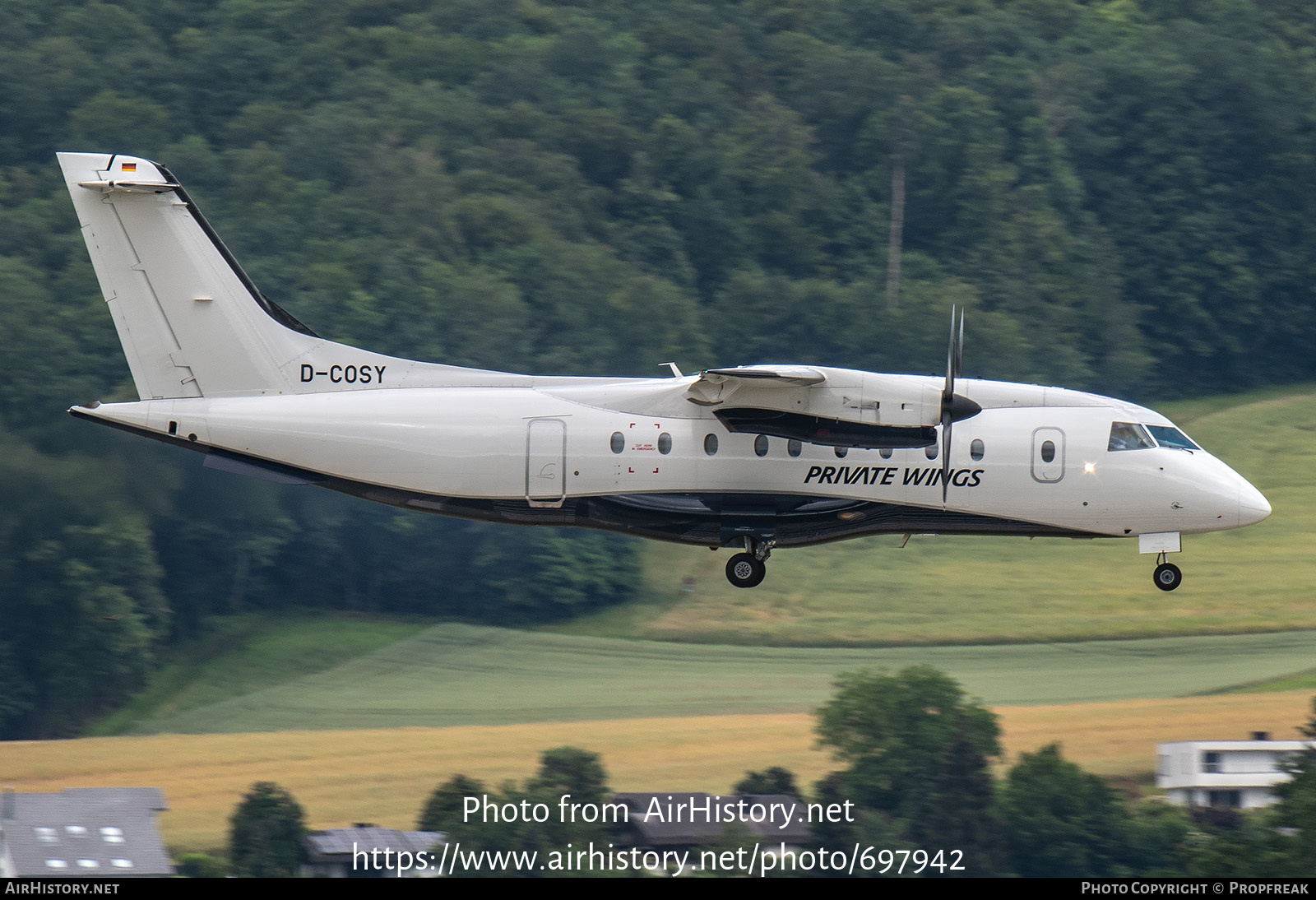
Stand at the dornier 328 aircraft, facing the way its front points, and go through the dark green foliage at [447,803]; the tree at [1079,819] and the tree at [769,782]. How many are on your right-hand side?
0

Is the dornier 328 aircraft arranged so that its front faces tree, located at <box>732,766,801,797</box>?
no

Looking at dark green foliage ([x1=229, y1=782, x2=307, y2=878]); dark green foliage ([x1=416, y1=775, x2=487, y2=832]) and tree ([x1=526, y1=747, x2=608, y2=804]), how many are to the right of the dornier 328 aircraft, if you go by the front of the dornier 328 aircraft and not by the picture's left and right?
0

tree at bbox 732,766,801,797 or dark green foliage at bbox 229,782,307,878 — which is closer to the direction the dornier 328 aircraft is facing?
the tree

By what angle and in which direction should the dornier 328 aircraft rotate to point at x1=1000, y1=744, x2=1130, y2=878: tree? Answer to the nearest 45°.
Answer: approximately 45° to its left

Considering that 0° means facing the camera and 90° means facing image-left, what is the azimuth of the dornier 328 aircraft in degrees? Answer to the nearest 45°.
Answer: approximately 270°

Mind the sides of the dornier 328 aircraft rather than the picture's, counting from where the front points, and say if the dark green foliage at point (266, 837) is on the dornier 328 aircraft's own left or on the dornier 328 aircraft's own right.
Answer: on the dornier 328 aircraft's own left

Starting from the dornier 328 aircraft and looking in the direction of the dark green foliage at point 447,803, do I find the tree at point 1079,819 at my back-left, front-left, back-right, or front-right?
front-right

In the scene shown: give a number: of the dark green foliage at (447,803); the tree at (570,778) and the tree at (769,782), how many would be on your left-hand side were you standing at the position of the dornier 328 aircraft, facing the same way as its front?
3

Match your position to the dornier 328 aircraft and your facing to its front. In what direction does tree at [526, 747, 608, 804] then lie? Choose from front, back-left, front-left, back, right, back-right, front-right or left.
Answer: left
